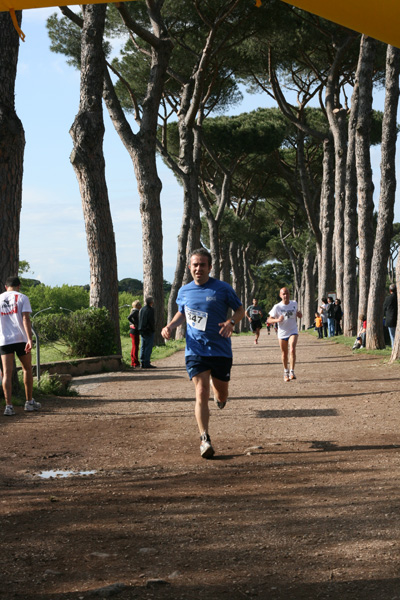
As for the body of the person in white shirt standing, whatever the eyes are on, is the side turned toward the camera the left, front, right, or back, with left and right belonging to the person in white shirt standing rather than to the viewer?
back

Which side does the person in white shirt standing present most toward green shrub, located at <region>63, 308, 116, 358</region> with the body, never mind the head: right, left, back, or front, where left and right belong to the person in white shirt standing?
front

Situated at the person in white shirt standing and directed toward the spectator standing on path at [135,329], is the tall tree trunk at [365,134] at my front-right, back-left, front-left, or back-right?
front-right

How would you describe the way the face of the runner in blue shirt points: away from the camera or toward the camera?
toward the camera

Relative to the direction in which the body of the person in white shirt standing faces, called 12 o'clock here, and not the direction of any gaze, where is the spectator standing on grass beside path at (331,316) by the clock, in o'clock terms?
The spectator standing on grass beside path is roughly at 1 o'clock from the person in white shirt standing.

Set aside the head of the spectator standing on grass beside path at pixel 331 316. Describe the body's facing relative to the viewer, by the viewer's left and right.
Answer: facing to the left of the viewer

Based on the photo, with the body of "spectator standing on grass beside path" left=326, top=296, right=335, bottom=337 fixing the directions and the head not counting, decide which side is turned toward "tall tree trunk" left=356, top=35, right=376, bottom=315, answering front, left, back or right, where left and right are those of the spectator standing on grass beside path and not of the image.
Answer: left
